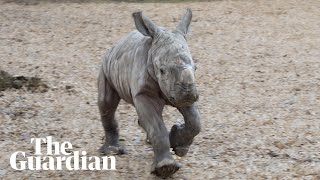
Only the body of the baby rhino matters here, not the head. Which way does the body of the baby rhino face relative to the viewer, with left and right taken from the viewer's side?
facing the viewer and to the right of the viewer
